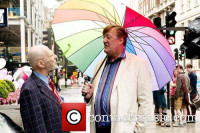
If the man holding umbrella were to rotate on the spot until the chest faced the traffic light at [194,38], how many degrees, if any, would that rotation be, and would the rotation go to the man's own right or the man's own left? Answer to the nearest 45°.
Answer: approximately 180°

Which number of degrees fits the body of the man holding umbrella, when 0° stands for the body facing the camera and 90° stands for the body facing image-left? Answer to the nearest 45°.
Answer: approximately 45°

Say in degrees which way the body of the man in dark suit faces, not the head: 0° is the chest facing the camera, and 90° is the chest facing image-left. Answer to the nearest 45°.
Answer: approximately 270°

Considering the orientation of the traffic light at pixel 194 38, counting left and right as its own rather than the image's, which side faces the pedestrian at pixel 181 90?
right

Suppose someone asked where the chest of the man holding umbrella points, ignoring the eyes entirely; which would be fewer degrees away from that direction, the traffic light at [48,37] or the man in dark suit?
the man in dark suit

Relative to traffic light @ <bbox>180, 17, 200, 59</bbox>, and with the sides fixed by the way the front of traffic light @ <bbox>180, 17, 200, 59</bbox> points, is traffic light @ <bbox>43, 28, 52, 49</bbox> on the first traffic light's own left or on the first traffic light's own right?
on the first traffic light's own right

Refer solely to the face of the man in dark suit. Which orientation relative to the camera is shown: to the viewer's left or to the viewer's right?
to the viewer's right
